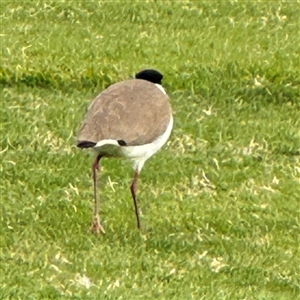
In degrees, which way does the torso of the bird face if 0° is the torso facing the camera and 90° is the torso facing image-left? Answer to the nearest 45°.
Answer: approximately 225°
